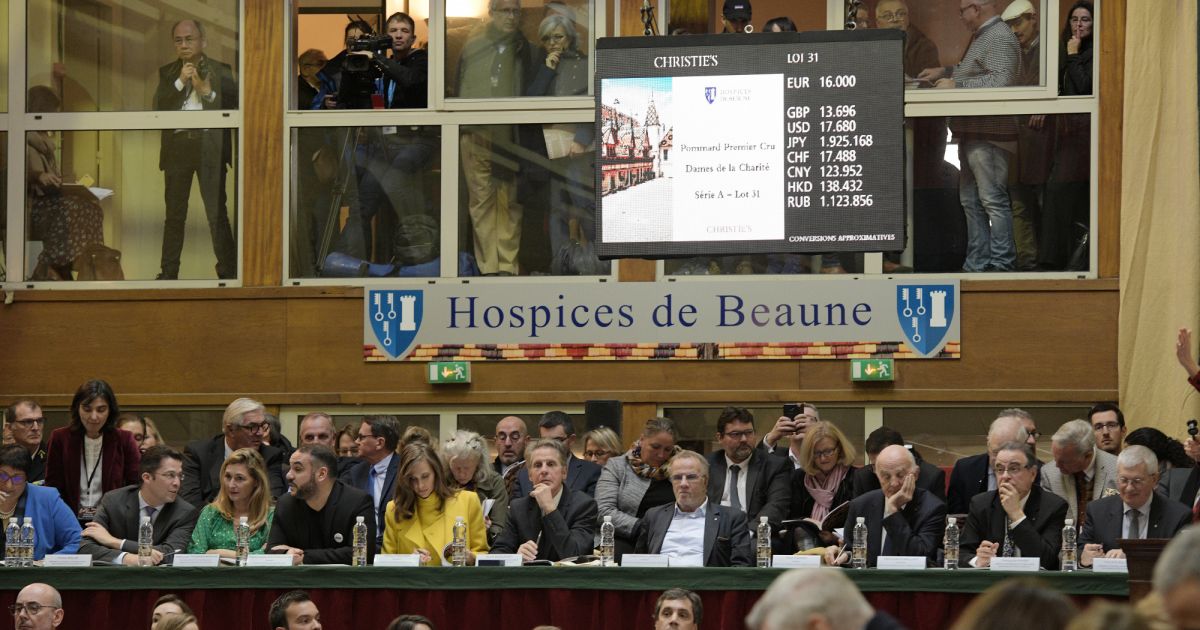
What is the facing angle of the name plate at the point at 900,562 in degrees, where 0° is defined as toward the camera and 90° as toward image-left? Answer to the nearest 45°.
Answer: approximately 0°

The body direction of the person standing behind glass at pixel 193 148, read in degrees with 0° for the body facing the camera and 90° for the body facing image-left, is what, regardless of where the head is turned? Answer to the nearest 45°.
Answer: approximately 0°

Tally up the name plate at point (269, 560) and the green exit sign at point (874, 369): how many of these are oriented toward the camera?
2

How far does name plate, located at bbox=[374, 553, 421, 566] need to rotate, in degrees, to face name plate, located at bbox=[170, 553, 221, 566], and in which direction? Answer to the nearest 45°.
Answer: approximately 90° to its right
